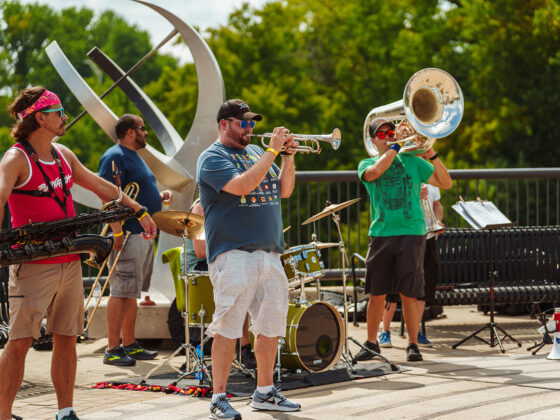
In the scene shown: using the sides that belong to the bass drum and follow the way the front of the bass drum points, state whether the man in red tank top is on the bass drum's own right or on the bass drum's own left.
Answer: on the bass drum's own right

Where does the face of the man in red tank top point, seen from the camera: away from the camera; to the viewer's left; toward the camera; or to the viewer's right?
to the viewer's right

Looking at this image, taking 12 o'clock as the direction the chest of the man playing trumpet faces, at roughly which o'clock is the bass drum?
The bass drum is roughly at 8 o'clock from the man playing trumpet.

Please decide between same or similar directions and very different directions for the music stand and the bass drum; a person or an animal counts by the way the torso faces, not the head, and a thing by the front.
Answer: same or similar directions

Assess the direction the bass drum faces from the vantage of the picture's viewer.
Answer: facing the viewer and to the right of the viewer

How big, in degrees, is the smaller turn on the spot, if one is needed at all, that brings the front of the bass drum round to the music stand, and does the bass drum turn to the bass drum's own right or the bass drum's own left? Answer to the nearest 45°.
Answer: approximately 90° to the bass drum's own left

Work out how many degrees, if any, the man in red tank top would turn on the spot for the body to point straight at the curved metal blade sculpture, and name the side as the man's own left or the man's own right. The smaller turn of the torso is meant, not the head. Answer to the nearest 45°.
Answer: approximately 135° to the man's own left

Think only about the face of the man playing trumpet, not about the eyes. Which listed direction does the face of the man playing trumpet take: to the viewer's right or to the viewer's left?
to the viewer's right

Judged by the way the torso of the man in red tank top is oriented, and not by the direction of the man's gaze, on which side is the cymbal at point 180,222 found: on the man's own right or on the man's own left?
on the man's own left

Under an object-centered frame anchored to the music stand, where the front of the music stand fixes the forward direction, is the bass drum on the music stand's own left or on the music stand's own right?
on the music stand's own right

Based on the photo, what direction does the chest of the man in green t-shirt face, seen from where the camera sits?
toward the camera

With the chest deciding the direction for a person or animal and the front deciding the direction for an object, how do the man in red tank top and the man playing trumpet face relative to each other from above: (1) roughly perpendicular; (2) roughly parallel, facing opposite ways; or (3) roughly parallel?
roughly parallel

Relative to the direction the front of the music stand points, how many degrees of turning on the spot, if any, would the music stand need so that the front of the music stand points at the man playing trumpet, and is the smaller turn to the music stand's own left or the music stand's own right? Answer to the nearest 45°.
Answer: approximately 90° to the music stand's own right

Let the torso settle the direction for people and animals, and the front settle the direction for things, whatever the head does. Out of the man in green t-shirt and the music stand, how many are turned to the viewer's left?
0

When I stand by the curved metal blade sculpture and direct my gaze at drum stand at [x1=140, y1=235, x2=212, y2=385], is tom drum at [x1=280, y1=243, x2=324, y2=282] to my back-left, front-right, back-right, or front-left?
front-left
